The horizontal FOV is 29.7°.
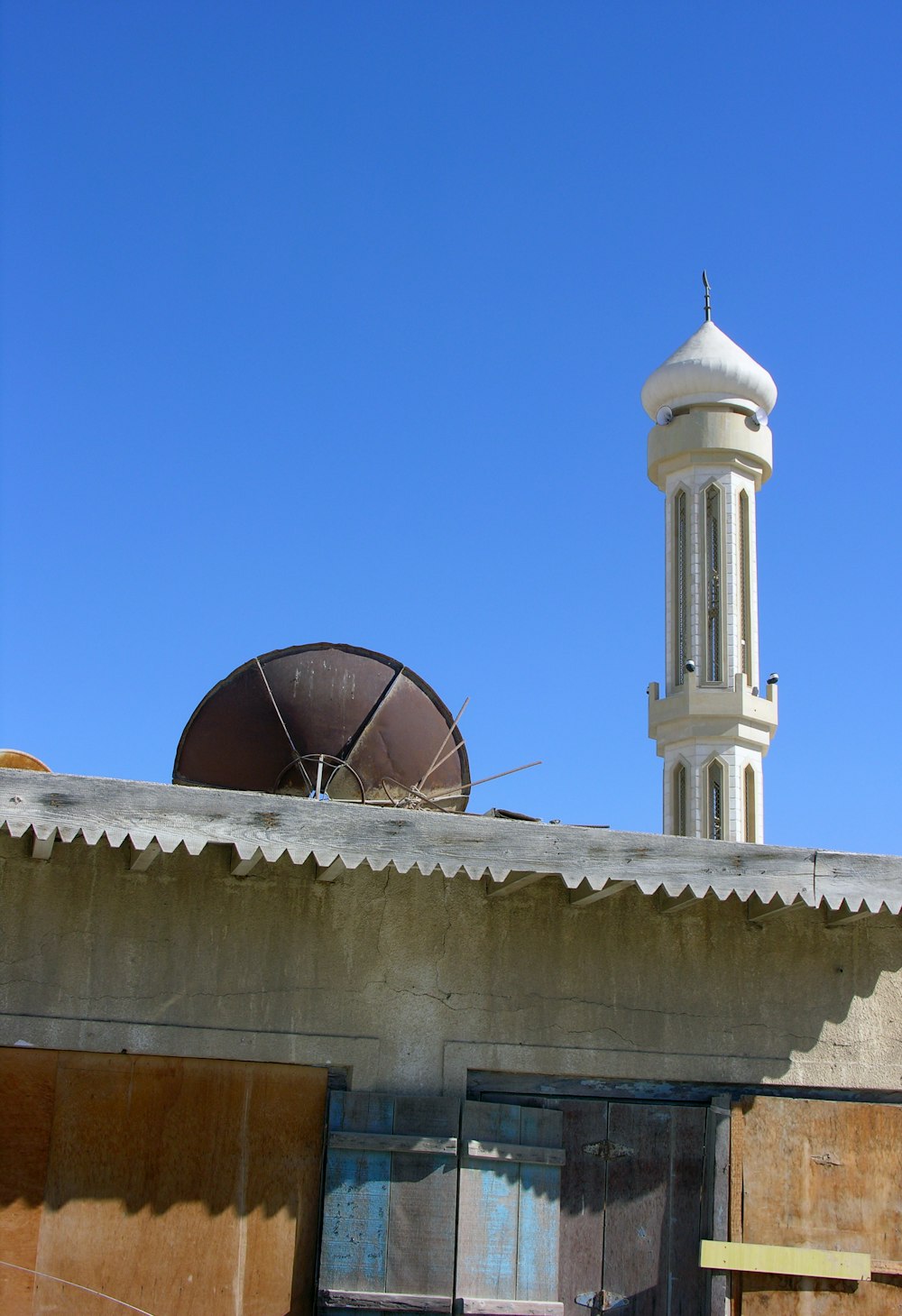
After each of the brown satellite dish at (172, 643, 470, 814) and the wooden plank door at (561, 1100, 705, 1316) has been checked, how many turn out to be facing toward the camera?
1

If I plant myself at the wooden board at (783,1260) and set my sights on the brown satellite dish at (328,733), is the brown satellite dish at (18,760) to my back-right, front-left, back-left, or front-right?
front-left

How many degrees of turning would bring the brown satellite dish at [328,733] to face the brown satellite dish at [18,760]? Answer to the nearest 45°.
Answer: approximately 135° to its left

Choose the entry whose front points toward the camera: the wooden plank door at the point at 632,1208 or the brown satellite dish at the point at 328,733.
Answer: the wooden plank door

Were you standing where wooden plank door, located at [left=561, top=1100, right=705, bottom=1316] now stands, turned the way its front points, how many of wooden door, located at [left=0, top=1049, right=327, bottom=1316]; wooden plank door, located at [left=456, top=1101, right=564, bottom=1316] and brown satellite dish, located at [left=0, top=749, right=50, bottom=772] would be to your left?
0

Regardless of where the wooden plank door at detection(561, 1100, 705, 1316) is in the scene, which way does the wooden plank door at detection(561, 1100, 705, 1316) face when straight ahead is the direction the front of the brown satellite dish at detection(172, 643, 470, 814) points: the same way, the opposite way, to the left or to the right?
the opposite way

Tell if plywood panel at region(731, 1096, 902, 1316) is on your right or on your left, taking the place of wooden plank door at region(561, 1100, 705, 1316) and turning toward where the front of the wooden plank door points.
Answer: on your left

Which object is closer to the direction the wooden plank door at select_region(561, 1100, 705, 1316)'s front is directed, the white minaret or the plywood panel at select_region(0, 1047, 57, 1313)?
the plywood panel

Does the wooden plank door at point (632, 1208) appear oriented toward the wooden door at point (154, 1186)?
no

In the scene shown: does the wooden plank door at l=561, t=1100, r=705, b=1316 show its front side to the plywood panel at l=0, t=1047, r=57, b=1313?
no

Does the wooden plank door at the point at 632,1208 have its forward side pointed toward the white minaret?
no

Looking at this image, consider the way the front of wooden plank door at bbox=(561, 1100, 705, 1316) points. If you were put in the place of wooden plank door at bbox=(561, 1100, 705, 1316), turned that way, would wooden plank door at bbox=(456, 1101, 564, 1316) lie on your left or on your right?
on your right

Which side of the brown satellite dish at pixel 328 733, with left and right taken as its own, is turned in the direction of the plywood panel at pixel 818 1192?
right

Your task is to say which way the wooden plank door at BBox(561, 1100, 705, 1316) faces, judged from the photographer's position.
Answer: facing the viewer

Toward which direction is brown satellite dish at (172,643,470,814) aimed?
away from the camera
